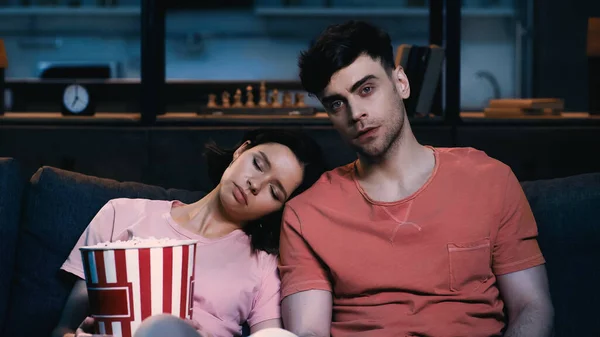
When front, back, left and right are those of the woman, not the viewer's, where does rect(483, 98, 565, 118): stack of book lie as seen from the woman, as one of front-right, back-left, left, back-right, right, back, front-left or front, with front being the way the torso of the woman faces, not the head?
back-left

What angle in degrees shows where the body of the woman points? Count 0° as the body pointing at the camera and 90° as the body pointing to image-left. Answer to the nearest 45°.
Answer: approximately 0°

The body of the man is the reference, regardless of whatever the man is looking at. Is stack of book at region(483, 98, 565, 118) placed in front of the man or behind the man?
behind

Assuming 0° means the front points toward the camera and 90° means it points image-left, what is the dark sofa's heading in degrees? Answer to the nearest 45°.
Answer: approximately 0°

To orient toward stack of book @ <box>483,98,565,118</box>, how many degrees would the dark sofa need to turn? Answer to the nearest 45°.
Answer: approximately 135° to its left
